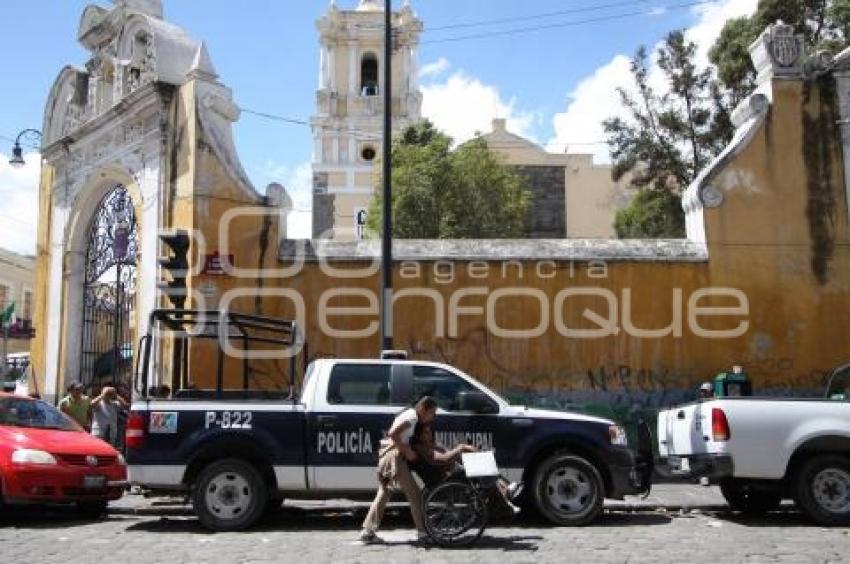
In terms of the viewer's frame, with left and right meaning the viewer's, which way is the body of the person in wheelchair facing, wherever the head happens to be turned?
facing to the right of the viewer

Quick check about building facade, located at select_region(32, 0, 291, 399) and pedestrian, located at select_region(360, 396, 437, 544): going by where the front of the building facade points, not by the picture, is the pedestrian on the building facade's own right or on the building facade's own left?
on the building facade's own left

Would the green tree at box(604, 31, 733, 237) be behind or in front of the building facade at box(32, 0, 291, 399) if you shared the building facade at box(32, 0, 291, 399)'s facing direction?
behind

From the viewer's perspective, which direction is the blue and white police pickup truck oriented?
to the viewer's right

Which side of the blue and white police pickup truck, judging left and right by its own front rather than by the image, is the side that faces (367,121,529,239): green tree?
left

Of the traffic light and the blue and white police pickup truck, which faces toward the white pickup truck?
the blue and white police pickup truck

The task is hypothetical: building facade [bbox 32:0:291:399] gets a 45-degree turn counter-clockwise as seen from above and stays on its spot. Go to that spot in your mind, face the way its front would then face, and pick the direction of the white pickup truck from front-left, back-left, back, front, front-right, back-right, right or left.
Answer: front-left

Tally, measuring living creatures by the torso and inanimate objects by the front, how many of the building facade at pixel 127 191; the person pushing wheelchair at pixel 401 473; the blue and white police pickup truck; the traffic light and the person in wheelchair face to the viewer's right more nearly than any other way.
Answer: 3

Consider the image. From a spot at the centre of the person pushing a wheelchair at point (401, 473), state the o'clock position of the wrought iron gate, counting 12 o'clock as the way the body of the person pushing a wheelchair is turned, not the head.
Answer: The wrought iron gate is roughly at 8 o'clock from the person pushing a wheelchair.

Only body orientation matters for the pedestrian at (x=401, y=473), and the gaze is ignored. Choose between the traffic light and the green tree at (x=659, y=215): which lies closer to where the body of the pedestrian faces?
the green tree

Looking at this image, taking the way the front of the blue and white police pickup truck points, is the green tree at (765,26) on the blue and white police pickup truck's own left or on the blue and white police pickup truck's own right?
on the blue and white police pickup truck's own left

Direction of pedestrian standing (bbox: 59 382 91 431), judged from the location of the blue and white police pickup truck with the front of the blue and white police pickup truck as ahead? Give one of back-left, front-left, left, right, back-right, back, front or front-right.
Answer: back-left

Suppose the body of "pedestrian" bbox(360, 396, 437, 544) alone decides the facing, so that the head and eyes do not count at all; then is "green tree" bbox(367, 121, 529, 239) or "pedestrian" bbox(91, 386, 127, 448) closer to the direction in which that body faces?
the green tree

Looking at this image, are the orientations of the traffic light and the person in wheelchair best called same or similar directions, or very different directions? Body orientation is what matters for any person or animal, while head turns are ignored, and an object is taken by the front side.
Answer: very different directions

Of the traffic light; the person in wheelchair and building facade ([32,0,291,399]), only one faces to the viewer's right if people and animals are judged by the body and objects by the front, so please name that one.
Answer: the person in wheelchair

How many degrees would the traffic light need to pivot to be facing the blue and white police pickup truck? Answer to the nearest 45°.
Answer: approximately 90° to its left
